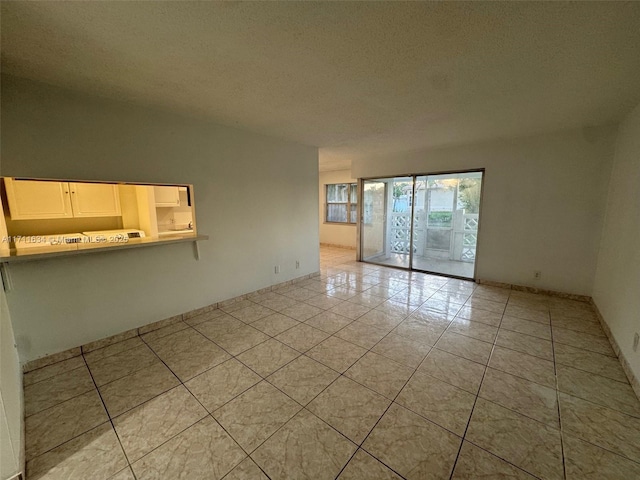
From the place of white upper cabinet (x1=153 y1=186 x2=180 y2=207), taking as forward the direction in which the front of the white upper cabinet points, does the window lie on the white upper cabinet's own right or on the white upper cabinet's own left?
on the white upper cabinet's own left

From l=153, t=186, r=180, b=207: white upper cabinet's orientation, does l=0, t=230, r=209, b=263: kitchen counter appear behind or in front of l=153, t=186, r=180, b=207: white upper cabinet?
in front

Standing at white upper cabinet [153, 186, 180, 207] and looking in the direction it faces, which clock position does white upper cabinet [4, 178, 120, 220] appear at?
white upper cabinet [4, 178, 120, 220] is roughly at 3 o'clock from white upper cabinet [153, 186, 180, 207].

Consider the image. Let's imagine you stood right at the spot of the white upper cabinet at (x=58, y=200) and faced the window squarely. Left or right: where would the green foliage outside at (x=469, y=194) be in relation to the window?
right

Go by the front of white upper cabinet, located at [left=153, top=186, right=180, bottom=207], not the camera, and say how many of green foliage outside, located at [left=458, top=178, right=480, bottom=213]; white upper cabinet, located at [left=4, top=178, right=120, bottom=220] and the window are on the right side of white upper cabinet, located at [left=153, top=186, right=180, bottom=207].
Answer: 1

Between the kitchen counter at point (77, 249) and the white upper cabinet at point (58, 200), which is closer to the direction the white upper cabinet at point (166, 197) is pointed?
the kitchen counter

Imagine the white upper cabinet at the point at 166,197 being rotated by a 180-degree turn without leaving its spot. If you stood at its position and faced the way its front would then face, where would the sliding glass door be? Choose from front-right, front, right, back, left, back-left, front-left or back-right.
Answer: right
